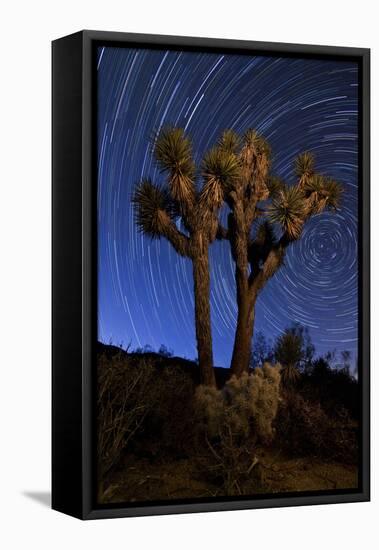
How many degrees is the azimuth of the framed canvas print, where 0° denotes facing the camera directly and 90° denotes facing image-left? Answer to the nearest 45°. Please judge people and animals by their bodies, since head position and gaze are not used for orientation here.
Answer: approximately 315°
